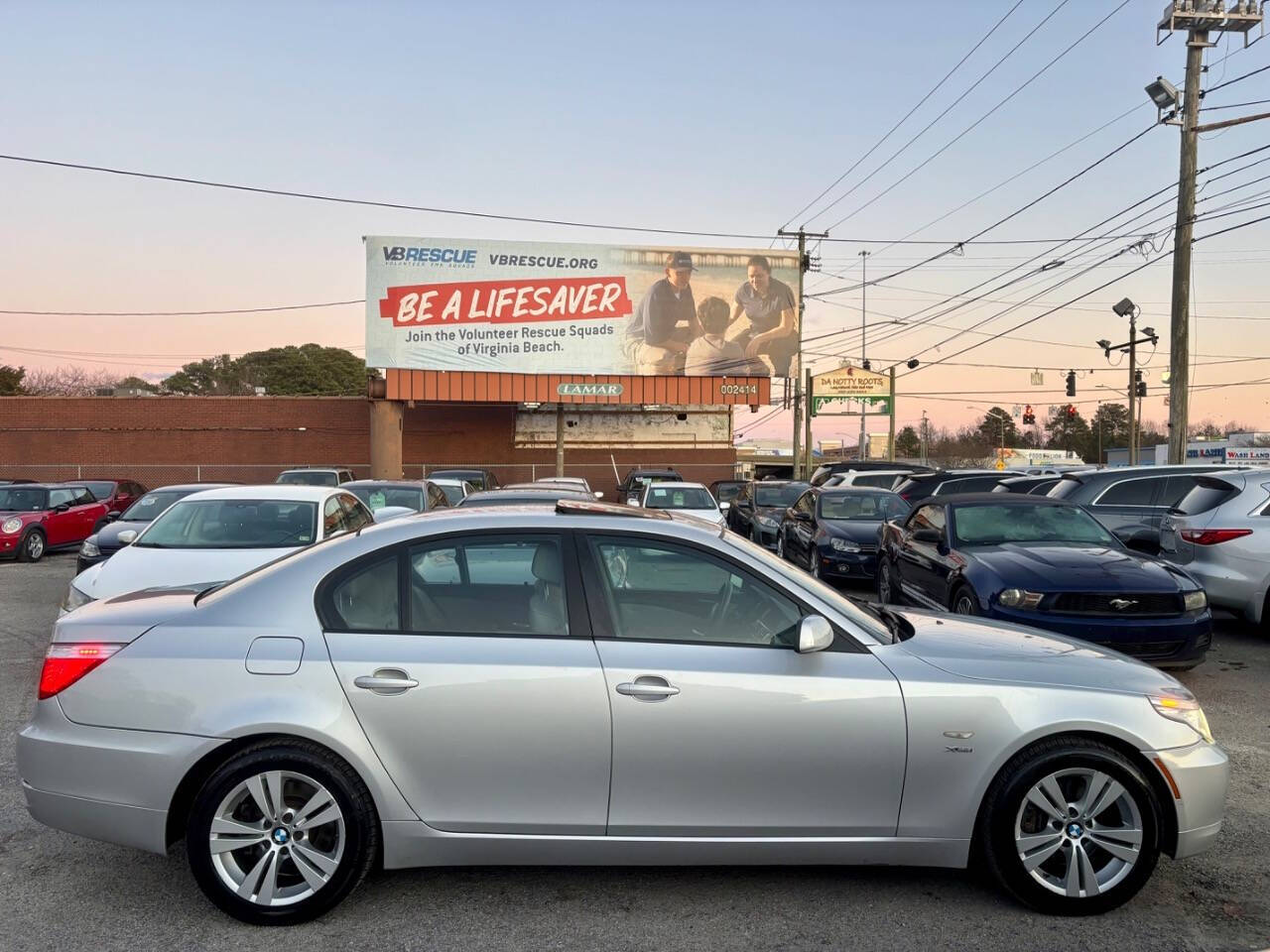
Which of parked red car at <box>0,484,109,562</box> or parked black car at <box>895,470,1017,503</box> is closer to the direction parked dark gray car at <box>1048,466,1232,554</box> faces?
the parked black car

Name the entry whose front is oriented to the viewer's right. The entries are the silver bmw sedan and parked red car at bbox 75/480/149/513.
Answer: the silver bmw sedan

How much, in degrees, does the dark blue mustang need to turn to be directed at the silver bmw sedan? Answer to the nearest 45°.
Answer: approximately 45° to its right

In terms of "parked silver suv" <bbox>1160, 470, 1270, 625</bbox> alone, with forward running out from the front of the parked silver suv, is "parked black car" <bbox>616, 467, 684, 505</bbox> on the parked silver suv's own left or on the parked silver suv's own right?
on the parked silver suv's own left

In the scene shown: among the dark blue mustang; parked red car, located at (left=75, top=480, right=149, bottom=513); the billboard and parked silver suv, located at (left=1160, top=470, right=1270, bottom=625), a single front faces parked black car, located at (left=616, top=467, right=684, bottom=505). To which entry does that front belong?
the billboard

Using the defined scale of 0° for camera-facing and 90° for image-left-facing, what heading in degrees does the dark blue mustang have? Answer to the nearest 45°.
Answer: approximately 315°

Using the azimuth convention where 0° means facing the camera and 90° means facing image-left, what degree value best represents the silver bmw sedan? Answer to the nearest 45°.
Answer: approximately 270°

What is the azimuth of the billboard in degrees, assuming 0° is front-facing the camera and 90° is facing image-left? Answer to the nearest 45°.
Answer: approximately 0°

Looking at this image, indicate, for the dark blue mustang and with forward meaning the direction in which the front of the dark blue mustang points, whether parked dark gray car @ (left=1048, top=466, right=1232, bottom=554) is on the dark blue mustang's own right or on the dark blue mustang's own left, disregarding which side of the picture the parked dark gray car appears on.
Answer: on the dark blue mustang's own left
